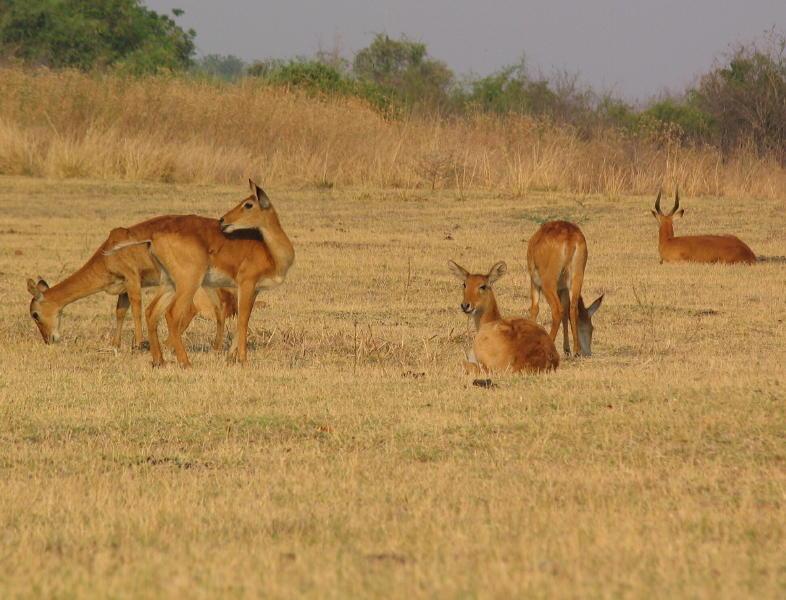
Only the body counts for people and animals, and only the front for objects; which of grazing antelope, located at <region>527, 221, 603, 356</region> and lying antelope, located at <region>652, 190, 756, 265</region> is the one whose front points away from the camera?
the grazing antelope

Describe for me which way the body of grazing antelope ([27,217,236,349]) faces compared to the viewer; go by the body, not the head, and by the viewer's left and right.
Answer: facing to the left of the viewer

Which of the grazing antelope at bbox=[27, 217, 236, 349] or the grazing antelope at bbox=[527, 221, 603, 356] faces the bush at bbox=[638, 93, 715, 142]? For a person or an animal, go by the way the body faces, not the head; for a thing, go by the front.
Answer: the grazing antelope at bbox=[527, 221, 603, 356]

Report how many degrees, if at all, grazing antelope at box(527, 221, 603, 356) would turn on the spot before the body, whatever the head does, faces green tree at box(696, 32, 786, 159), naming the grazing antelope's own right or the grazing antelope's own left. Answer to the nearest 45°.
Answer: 0° — it already faces it

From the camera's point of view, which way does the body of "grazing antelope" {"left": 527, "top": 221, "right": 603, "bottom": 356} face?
away from the camera

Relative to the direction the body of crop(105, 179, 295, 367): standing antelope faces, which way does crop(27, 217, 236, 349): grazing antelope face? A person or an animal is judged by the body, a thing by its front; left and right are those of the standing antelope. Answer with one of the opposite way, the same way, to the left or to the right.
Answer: the opposite way

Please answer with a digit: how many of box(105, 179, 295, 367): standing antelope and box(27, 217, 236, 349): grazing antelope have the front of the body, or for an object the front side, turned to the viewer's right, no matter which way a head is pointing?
1

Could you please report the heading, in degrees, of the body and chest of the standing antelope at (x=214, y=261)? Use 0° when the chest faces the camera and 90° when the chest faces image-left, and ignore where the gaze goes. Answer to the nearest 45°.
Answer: approximately 270°

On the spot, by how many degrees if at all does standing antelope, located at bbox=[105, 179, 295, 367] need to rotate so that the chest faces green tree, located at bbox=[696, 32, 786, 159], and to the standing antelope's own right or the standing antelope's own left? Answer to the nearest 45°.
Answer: approximately 45° to the standing antelope's own left

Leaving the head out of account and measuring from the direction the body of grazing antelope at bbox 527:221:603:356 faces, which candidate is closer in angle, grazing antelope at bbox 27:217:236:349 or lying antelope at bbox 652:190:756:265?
the lying antelope

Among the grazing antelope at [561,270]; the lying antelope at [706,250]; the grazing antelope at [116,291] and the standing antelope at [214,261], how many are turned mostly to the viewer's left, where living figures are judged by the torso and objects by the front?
2

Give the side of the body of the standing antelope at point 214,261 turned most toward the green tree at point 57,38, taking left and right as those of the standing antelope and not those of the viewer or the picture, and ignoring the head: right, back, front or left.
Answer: left

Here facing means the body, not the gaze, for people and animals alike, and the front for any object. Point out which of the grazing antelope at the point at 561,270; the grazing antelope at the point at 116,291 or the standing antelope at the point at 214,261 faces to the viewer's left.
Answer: the grazing antelope at the point at 116,291

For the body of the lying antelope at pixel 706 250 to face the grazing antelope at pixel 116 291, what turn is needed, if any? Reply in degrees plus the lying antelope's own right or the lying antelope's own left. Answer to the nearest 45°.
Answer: approximately 45° to the lying antelope's own left

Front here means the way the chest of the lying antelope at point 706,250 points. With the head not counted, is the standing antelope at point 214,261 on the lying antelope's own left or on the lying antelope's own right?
on the lying antelope's own left

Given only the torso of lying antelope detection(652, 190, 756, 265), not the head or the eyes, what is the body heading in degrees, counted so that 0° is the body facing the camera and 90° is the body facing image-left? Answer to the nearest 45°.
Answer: approximately 90°

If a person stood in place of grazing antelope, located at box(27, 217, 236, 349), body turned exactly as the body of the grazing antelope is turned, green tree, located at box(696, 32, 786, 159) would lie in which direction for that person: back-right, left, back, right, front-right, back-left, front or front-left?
back-right
